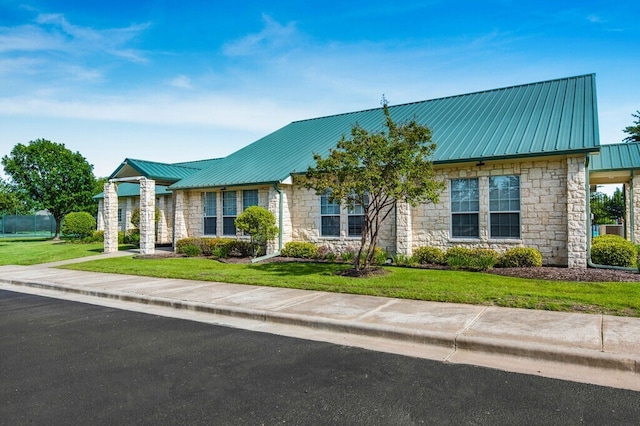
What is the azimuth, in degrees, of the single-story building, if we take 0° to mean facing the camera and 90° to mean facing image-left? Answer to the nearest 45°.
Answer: approximately 45°

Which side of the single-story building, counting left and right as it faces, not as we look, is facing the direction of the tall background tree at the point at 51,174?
right

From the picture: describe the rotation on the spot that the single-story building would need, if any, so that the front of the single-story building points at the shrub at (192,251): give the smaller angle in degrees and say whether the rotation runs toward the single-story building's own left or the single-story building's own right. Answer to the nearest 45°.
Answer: approximately 45° to the single-story building's own right

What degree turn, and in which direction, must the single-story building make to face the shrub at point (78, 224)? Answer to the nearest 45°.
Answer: approximately 90° to its right

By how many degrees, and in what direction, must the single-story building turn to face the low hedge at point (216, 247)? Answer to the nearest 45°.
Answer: approximately 45° to its right

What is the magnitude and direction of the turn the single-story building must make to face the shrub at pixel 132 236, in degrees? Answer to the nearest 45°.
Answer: approximately 90° to its right
